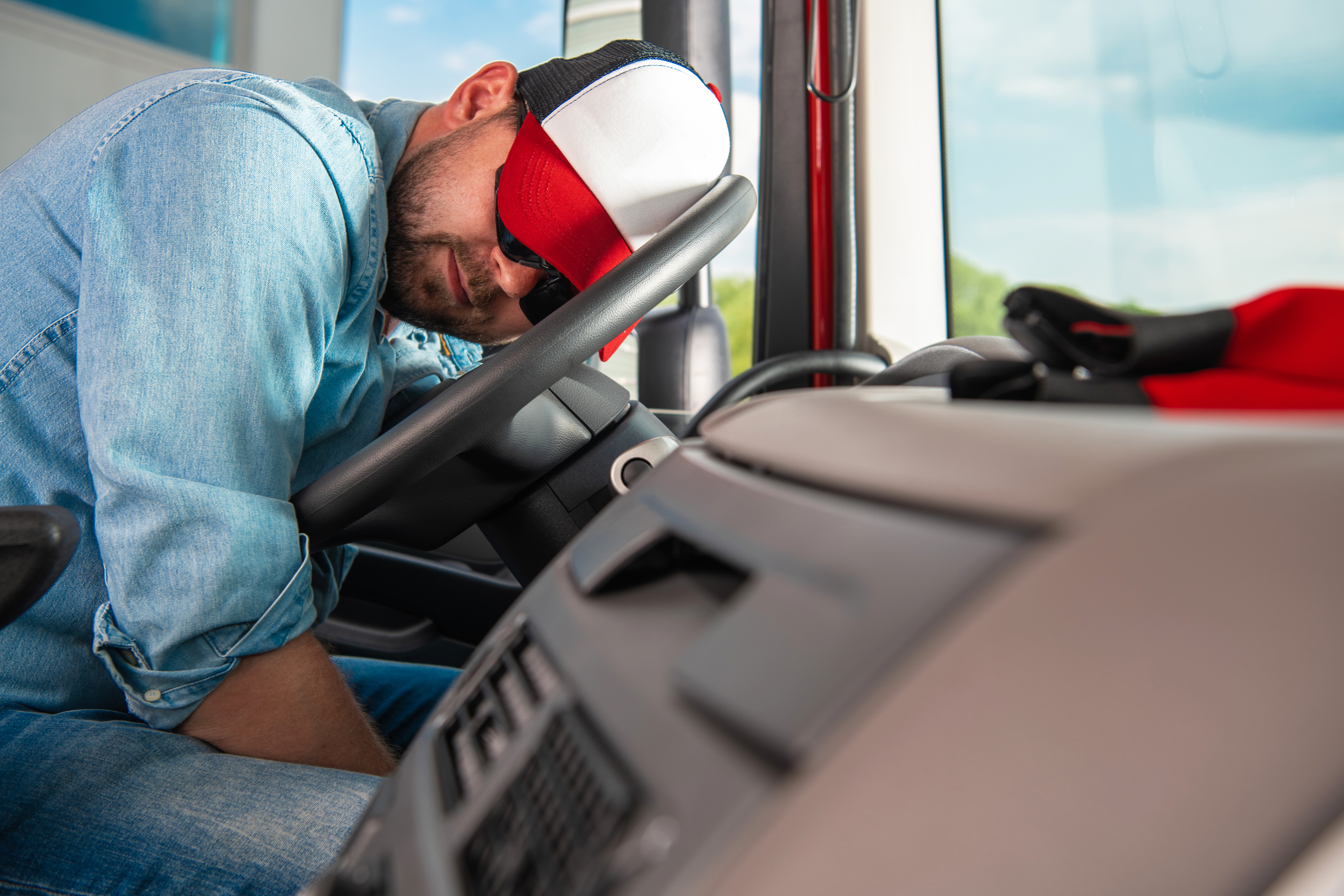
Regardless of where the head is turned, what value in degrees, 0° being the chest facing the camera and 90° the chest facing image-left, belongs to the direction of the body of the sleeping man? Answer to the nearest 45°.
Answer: approximately 270°

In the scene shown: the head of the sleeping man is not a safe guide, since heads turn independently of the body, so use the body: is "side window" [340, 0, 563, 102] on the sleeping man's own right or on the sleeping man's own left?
on the sleeping man's own left
